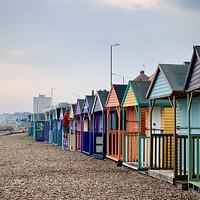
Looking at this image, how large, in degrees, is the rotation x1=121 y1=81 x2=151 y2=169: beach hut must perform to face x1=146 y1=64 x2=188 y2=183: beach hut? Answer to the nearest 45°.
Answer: approximately 45° to its left

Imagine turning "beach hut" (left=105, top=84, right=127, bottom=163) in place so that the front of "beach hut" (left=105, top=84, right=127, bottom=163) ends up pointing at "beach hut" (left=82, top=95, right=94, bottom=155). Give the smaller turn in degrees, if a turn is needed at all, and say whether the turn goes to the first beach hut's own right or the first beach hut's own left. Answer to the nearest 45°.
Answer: approximately 135° to the first beach hut's own right

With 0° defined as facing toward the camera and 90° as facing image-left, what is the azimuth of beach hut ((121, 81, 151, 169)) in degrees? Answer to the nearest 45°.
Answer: approximately 45°

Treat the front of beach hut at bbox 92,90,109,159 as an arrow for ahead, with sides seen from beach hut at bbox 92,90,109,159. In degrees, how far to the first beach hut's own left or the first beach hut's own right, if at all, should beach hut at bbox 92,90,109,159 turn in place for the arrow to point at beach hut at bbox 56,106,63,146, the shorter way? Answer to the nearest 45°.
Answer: approximately 135° to the first beach hut's own right

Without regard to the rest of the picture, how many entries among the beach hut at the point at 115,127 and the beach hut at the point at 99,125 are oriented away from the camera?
0

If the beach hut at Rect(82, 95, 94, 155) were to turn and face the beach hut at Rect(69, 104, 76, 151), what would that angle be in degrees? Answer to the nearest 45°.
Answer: approximately 135° to its right

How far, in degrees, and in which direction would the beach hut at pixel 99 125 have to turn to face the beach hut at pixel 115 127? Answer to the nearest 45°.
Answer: approximately 45° to its left
